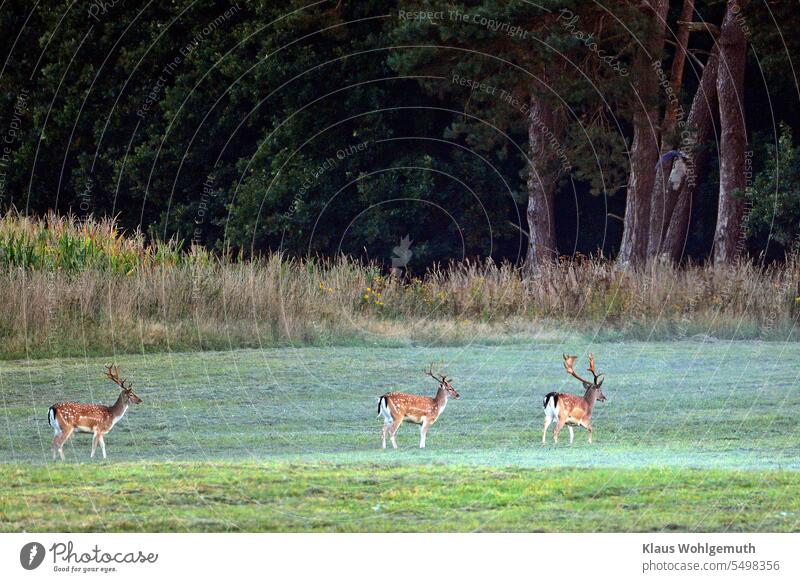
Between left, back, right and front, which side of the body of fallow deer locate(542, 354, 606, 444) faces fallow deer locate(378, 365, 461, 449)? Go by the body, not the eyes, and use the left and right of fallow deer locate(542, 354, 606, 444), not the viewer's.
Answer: back

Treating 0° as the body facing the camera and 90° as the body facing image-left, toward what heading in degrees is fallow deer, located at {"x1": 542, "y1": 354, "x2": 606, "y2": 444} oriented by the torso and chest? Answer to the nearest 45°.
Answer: approximately 225°

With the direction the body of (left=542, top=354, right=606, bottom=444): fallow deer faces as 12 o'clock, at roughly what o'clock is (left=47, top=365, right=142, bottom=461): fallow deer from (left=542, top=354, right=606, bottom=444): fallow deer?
(left=47, top=365, right=142, bottom=461): fallow deer is roughly at 7 o'clock from (left=542, top=354, right=606, bottom=444): fallow deer.

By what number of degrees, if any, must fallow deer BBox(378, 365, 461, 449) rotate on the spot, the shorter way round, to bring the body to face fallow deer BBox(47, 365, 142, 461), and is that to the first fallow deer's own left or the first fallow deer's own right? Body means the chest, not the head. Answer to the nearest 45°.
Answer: approximately 180°

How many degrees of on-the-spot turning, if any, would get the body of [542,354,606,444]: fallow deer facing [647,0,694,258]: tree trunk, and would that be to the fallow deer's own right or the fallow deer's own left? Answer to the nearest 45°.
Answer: approximately 45° to the fallow deer's own left

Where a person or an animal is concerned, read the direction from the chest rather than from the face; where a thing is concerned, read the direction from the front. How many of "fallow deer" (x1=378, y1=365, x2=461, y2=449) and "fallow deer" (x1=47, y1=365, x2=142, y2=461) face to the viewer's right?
2

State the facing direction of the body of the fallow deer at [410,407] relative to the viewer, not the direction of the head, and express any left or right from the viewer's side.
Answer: facing to the right of the viewer

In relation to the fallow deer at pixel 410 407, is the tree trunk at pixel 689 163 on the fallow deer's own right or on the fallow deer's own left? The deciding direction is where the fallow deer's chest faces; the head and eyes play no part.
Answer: on the fallow deer's own left

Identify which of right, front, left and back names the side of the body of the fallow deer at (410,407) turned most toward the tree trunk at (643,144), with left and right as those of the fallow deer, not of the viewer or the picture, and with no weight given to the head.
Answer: left

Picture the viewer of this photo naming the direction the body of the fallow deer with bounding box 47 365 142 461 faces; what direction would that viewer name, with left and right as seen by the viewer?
facing to the right of the viewer
